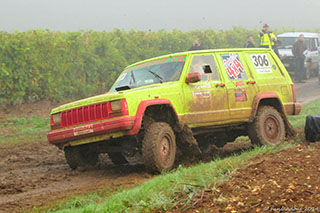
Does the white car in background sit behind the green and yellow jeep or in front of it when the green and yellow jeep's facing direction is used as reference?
behind

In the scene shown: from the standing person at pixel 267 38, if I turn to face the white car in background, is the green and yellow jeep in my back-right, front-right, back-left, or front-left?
back-right

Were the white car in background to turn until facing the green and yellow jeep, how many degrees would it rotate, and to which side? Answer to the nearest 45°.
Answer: approximately 45° to its left

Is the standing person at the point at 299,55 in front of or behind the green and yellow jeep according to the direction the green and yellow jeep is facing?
behind

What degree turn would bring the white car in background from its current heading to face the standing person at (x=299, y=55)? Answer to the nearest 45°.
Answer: approximately 45° to its left

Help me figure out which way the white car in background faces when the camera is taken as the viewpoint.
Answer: facing the viewer and to the left of the viewer

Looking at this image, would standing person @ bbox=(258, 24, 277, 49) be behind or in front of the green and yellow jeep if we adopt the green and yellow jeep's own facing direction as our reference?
behind

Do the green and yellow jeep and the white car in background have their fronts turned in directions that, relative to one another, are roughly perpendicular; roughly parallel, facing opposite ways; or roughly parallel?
roughly parallel

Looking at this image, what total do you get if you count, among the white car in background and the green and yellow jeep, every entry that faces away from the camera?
0
